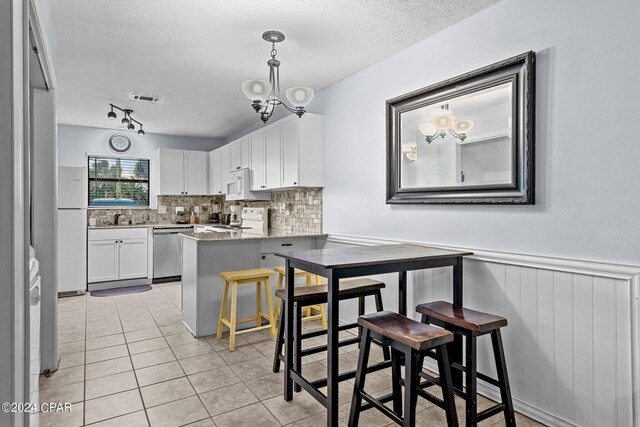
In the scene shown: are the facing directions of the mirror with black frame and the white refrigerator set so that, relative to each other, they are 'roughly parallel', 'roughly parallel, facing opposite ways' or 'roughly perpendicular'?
roughly perpendicular

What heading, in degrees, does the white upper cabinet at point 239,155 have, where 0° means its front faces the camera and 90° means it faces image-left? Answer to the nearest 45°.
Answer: approximately 45°

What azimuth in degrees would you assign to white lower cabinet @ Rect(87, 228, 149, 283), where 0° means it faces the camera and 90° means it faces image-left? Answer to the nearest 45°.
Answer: approximately 0°

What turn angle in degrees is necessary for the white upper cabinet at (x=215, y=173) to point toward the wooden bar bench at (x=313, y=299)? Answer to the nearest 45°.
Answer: approximately 45° to its left

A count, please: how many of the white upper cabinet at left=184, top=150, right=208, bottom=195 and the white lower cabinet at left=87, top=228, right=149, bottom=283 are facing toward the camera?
2

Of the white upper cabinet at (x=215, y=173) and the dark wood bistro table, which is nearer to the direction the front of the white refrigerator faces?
the dark wood bistro table

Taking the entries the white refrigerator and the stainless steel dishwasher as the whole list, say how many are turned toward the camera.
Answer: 2

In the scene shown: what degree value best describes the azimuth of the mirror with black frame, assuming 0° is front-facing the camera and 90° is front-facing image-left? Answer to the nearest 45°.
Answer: approximately 45°

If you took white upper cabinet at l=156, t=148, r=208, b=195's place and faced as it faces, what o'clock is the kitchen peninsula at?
The kitchen peninsula is roughly at 12 o'clock from the white upper cabinet.
